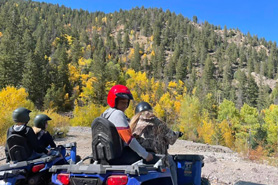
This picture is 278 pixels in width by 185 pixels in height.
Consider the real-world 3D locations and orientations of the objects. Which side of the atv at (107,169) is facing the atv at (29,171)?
left

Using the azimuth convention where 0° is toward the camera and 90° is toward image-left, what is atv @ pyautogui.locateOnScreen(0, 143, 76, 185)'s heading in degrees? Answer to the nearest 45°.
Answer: approximately 225°

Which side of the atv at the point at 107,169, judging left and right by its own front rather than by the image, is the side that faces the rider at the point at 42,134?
left

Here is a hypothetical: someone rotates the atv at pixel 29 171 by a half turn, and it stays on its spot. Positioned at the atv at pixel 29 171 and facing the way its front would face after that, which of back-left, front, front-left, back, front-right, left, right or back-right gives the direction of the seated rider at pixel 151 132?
left

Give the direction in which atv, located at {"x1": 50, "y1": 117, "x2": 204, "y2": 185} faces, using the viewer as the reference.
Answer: facing away from the viewer and to the right of the viewer

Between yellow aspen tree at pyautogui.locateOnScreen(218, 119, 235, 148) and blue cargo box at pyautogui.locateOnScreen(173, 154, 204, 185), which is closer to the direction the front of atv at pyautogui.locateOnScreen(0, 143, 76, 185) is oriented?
the yellow aspen tree

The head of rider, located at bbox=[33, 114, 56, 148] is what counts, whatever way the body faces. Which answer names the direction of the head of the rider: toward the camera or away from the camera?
away from the camera

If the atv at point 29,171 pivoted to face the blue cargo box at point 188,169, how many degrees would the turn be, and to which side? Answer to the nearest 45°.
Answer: approximately 90° to its right
